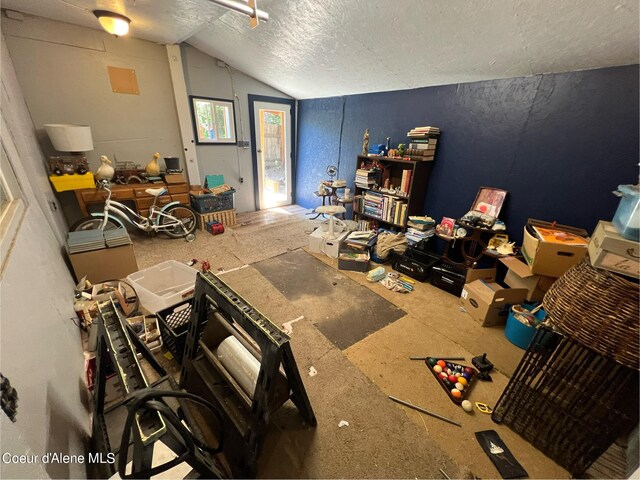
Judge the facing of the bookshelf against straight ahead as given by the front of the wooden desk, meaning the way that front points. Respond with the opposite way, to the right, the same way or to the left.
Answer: to the right

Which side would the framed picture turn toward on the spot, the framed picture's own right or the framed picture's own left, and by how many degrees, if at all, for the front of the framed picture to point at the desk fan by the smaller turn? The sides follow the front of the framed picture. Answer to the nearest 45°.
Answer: approximately 45° to the framed picture's own right

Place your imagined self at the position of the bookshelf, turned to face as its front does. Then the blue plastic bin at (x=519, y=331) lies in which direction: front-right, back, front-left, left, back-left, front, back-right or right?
left

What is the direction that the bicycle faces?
to the viewer's left

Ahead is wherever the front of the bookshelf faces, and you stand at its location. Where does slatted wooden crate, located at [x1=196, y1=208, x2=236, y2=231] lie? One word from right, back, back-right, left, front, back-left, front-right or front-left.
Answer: front-right

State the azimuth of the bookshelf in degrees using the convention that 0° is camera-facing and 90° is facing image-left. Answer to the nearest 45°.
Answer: approximately 45°

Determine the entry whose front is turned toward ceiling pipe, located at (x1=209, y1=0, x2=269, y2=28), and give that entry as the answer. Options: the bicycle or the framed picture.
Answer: the framed picture

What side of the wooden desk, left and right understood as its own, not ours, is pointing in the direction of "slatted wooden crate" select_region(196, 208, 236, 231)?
left

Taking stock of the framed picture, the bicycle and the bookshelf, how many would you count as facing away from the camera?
0

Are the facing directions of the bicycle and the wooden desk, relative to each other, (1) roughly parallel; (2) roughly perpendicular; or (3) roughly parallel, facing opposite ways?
roughly perpendicular

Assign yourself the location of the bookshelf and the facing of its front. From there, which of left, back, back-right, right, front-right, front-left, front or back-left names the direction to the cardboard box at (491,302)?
left

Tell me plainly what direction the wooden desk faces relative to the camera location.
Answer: facing the viewer

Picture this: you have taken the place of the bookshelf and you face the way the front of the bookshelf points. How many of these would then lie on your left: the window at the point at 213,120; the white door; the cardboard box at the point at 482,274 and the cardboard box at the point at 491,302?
2

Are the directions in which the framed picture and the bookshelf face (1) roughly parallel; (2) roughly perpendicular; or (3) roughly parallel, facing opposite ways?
roughly parallel
